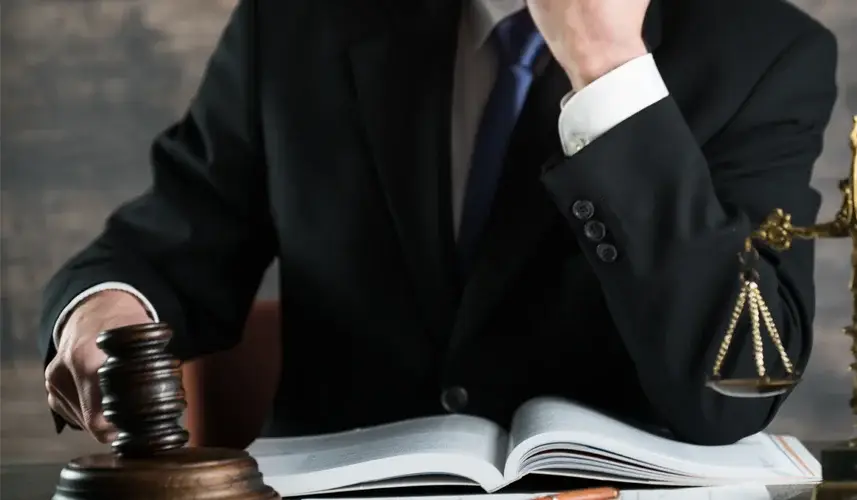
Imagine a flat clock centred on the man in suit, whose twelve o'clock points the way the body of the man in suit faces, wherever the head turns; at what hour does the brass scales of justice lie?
The brass scales of justice is roughly at 11 o'clock from the man in suit.

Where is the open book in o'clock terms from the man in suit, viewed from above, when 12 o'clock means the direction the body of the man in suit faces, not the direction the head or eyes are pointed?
The open book is roughly at 12 o'clock from the man in suit.

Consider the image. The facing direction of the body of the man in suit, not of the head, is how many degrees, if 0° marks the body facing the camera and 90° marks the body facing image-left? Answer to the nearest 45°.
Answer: approximately 0°

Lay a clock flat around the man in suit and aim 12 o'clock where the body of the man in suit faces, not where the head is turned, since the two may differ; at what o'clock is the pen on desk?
The pen on desk is roughly at 12 o'clock from the man in suit.
